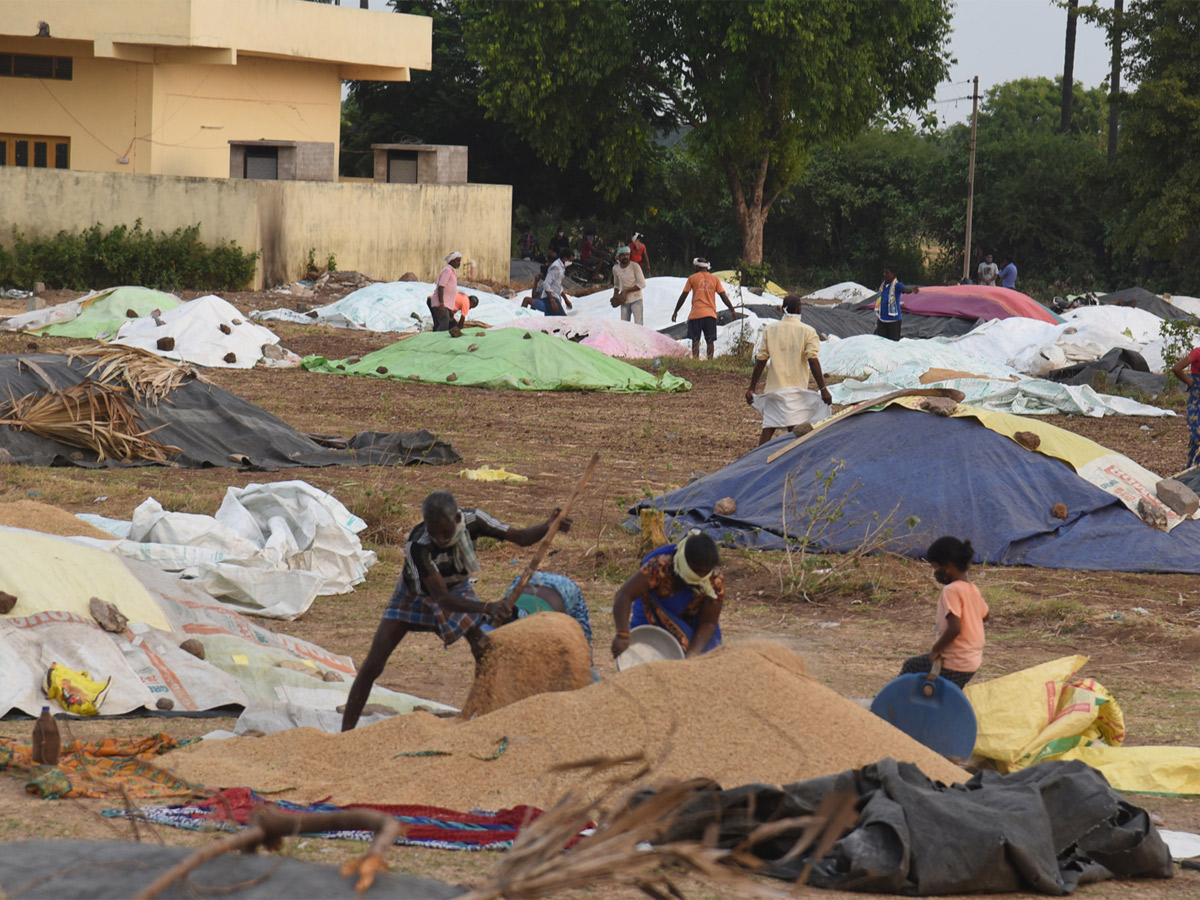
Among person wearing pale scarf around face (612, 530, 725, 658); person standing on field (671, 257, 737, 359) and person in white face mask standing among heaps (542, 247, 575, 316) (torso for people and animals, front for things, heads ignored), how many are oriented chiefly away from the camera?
1

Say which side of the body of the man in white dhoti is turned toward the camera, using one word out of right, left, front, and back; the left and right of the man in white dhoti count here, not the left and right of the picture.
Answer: back

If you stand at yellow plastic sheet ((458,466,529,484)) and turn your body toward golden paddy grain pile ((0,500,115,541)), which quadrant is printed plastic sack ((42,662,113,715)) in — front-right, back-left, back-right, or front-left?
front-left

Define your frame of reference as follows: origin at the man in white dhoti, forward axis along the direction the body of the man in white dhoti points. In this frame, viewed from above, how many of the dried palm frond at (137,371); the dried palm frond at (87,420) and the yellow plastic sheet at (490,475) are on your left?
3

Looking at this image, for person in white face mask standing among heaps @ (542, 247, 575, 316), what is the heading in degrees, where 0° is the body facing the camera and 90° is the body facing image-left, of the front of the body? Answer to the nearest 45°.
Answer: approximately 315°

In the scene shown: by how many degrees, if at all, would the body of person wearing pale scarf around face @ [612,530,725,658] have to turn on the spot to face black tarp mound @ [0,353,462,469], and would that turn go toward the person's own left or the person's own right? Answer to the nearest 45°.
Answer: approximately 135° to the person's own right

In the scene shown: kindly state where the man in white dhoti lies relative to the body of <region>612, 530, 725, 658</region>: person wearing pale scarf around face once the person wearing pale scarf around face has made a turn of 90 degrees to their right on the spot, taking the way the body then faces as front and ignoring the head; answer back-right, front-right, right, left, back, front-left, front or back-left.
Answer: right

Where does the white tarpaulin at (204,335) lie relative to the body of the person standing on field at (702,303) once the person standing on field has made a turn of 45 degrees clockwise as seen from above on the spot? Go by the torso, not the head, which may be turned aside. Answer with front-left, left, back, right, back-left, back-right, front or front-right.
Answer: back-left

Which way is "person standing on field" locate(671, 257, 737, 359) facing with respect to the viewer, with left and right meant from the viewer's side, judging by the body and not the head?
facing away from the viewer

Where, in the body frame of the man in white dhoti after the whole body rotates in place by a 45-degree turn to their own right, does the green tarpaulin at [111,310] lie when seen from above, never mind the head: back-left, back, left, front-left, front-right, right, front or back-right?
left

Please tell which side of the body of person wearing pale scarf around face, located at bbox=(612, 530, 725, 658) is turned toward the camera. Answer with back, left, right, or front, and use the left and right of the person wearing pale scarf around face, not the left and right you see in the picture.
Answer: front

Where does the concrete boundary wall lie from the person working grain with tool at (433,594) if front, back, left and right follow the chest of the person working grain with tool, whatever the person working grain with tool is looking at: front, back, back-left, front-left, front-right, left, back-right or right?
back-left

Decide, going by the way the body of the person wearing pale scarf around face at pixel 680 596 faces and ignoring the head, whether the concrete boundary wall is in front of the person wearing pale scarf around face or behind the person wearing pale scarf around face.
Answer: behind

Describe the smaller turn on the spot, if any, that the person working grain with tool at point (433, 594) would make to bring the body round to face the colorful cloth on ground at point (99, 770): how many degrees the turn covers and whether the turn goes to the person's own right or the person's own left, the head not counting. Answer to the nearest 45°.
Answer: approximately 90° to the person's own right
